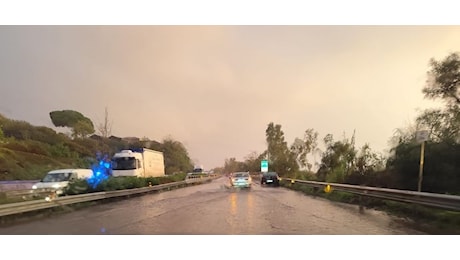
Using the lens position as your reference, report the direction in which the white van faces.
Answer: facing the viewer and to the left of the viewer

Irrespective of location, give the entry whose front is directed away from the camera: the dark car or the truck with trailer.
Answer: the dark car

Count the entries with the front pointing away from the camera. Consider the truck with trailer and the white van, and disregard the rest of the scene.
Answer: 0

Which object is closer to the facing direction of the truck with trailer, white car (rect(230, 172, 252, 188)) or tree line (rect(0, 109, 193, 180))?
the tree line

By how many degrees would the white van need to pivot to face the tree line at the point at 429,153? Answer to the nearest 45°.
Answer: approximately 90° to its left

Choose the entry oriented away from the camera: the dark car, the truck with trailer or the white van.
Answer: the dark car

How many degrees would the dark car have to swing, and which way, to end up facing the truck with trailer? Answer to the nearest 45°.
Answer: approximately 135° to its left

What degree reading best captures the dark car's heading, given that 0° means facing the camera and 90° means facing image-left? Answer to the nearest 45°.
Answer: approximately 180°

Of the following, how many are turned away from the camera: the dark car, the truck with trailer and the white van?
1

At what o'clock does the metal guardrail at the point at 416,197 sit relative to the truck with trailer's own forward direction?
The metal guardrail is roughly at 10 o'clock from the truck with trailer.
